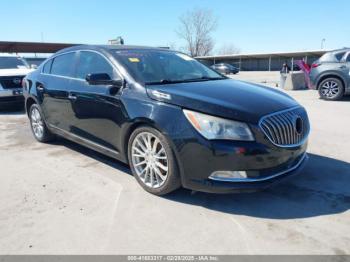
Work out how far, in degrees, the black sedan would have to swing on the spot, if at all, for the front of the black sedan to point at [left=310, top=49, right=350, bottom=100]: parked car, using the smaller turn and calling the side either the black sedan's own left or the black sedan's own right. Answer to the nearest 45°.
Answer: approximately 90° to the black sedan's own left

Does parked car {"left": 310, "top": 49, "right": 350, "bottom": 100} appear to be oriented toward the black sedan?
no

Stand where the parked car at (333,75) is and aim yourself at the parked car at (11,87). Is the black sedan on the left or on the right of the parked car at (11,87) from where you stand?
left

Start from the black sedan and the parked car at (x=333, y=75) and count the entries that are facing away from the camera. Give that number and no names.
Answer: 0

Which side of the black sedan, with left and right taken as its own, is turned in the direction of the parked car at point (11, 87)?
back

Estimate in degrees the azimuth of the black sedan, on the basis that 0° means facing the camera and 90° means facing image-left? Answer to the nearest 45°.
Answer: approximately 315°
